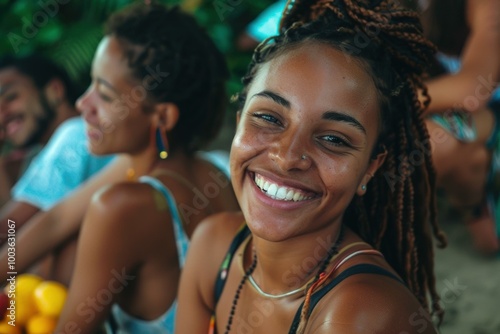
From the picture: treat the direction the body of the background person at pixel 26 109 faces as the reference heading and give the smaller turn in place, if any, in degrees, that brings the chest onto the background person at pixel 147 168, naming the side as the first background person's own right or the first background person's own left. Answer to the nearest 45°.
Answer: approximately 45° to the first background person's own left

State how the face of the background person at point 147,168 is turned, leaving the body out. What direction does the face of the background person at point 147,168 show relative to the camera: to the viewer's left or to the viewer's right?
to the viewer's left

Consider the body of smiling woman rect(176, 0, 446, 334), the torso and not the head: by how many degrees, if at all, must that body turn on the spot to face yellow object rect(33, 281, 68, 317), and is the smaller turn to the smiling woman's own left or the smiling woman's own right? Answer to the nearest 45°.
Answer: approximately 90° to the smiling woman's own right

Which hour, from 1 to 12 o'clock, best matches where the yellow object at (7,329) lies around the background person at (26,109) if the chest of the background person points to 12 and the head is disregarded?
The yellow object is roughly at 11 o'clock from the background person.

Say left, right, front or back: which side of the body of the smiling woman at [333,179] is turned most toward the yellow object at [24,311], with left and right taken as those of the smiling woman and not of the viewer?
right

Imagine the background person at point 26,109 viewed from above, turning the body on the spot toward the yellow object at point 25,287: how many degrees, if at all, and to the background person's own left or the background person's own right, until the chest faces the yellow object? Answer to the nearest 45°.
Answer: approximately 45° to the background person's own left

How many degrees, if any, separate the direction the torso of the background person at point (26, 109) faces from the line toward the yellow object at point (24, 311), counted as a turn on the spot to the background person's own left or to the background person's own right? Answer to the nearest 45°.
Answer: approximately 45° to the background person's own left

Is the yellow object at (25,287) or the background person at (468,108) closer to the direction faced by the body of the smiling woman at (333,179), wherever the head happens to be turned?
the yellow object

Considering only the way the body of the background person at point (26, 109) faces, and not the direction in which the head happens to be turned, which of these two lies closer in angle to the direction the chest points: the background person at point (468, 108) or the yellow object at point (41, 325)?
the yellow object
